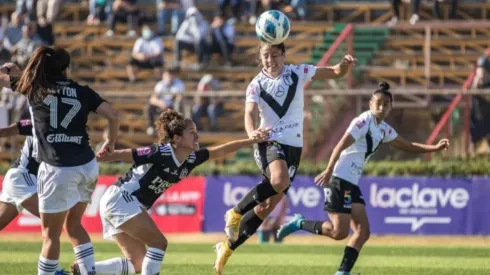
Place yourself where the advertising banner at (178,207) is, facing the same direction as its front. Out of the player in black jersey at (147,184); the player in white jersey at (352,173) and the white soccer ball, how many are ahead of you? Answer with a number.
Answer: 3

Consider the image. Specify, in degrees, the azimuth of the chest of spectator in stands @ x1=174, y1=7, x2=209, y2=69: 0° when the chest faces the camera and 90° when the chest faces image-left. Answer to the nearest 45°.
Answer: approximately 0°

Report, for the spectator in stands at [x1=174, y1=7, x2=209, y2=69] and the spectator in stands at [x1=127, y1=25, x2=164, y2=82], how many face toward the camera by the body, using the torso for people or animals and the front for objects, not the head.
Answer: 2

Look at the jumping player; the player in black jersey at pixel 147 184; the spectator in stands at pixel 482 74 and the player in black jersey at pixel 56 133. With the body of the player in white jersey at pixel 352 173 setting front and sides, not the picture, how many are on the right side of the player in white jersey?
3

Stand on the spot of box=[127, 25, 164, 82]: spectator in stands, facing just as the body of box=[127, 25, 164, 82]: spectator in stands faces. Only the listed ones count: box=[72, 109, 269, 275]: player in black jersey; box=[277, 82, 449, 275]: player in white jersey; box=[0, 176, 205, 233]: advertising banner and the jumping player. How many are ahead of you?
4

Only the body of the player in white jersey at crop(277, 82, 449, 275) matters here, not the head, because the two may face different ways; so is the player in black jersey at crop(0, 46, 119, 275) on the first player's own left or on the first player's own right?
on the first player's own right

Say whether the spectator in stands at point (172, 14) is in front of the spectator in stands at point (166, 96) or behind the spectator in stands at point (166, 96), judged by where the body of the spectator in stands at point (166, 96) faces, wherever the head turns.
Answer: behind

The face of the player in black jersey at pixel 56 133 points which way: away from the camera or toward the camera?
away from the camera
